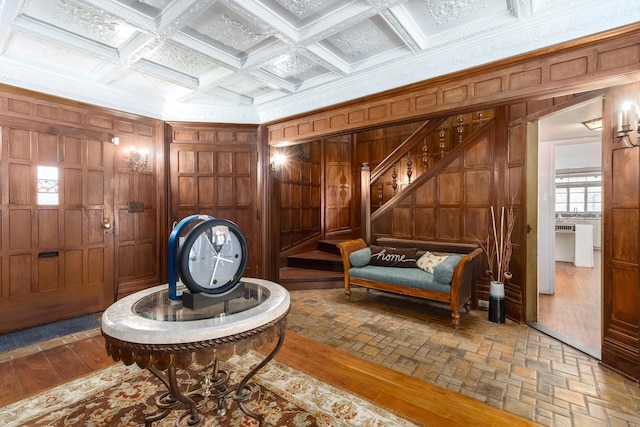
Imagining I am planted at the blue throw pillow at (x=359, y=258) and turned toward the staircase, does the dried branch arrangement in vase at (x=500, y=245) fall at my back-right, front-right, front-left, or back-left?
back-right

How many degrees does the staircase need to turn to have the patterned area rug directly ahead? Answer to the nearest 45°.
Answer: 0° — it already faces it

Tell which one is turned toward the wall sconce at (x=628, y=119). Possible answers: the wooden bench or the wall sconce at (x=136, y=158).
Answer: the wall sconce at (x=136, y=158)

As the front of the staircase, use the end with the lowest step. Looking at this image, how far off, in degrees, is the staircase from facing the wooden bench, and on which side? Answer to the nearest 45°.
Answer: approximately 45° to its left

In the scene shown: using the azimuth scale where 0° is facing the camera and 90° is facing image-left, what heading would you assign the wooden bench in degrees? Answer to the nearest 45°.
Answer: approximately 45°

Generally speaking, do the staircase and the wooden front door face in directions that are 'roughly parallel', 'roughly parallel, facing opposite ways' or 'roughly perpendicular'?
roughly perpendicular

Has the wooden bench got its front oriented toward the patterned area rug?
yes
